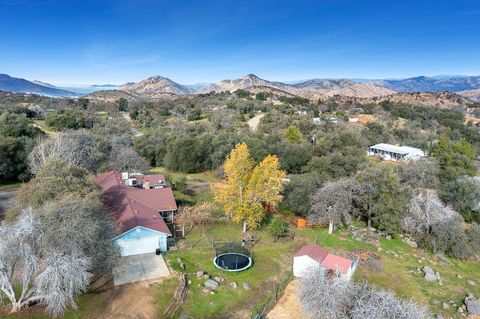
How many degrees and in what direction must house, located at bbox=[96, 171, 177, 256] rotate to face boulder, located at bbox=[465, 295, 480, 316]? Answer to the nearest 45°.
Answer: approximately 45° to its left

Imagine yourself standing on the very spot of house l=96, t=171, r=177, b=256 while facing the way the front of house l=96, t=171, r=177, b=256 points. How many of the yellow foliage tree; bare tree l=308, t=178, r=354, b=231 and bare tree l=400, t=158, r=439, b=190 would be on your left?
3

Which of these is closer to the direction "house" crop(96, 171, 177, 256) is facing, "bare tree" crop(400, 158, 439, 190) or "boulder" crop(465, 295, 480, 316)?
the boulder

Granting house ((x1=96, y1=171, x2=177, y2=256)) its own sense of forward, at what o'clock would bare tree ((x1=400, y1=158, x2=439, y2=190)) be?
The bare tree is roughly at 9 o'clock from the house.

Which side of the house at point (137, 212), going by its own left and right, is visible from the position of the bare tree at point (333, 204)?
left

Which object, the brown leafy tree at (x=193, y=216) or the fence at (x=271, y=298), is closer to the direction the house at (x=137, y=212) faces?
the fence

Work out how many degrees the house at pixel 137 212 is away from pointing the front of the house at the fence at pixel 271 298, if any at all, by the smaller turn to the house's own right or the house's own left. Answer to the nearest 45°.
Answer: approximately 45° to the house's own left

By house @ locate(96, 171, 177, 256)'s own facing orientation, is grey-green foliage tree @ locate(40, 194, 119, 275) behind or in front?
in front

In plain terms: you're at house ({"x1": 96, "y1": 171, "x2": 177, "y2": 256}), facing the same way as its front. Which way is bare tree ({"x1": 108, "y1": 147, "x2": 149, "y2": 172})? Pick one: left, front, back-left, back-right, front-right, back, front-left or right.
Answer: back

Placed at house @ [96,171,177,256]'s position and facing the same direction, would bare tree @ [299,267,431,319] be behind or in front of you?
in front

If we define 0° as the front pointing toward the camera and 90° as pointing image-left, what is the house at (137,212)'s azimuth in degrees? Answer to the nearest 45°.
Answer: approximately 0°

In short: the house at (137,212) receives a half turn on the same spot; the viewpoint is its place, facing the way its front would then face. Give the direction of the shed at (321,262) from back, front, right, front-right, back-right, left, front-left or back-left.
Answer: back-right
